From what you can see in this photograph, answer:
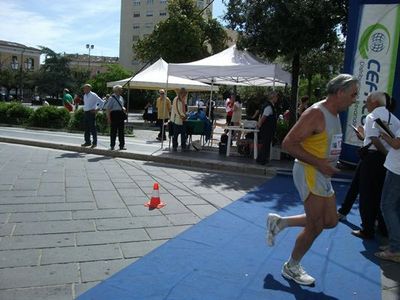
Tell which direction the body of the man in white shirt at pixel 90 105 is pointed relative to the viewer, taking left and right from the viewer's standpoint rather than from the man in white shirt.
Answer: facing the viewer and to the left of the viewer

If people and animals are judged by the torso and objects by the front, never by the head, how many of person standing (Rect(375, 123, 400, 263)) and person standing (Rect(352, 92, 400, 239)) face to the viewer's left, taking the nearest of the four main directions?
2

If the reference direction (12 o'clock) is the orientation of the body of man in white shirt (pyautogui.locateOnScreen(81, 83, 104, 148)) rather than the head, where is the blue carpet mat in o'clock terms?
The blue carpet mat is roughly at 10 o'clock from the man in white shirt.

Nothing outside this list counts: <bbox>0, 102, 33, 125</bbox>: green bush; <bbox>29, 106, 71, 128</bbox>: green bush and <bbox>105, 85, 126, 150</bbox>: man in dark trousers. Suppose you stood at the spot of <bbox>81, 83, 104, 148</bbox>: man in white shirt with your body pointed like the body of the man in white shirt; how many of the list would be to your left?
1

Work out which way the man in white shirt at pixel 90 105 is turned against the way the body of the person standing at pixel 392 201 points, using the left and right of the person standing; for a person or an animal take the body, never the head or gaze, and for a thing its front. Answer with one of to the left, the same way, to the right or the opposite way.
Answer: to the left

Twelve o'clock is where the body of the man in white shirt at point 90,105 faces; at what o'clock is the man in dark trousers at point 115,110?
The man in dark trousers is roughly at 9 o'clock from the man in white shirt.

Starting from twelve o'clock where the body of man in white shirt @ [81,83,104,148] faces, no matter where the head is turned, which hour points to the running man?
The running man is roughly at 10 o'clock from the man in white shirt.

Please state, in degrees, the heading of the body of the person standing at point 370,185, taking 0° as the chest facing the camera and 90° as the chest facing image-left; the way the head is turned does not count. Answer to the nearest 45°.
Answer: approximately 90°

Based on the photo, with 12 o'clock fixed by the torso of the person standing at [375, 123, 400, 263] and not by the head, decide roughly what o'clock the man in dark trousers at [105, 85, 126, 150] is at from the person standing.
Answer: The man in dark trousers is roughly at 1 o'clock from the person standing.

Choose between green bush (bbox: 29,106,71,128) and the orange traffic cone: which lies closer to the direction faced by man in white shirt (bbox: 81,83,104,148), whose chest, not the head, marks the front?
the orange traffic cone

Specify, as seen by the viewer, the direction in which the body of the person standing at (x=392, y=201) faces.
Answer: to the viewer's left

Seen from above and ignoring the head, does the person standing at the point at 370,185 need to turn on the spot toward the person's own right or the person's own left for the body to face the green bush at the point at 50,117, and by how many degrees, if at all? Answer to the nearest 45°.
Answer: approximately 45° to the person's own right

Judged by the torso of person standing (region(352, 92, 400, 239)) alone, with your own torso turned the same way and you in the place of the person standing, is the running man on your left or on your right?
on your left
